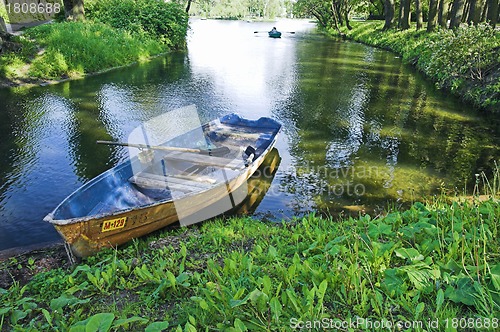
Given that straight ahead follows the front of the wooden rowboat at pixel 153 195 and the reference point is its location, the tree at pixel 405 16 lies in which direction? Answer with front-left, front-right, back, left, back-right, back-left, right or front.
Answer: back
